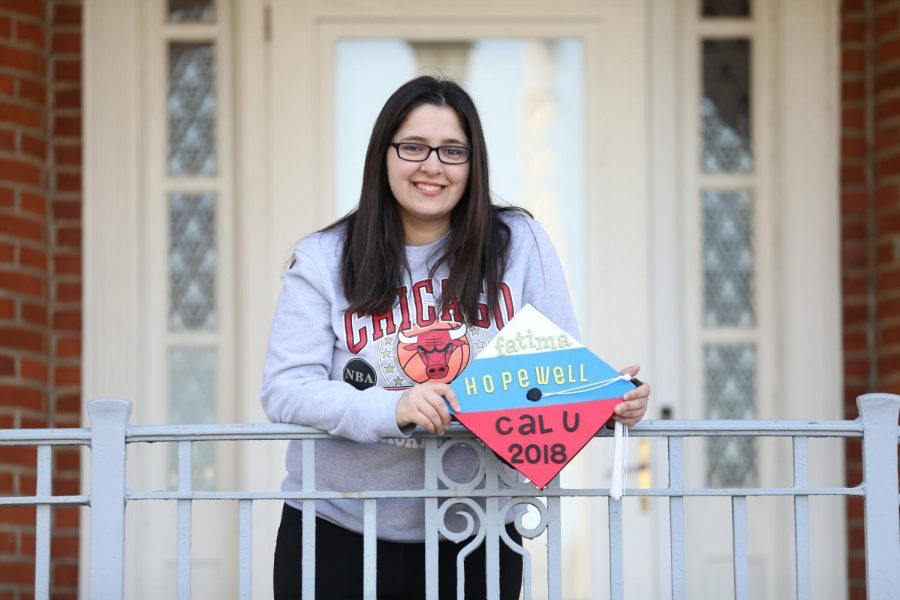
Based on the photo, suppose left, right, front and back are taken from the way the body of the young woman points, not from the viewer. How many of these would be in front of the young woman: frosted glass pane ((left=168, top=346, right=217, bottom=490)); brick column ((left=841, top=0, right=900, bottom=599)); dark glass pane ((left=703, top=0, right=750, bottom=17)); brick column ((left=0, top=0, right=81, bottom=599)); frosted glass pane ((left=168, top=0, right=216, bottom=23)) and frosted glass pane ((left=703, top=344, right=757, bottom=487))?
0

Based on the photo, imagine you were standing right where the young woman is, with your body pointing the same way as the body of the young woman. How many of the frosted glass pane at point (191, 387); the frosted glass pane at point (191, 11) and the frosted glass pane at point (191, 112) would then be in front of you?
0

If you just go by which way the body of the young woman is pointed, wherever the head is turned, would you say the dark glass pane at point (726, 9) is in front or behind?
behind

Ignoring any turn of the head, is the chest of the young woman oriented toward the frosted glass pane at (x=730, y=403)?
no

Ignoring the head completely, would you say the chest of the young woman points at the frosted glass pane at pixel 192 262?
no

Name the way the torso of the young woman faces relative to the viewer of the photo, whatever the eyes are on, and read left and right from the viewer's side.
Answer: facing the viewer

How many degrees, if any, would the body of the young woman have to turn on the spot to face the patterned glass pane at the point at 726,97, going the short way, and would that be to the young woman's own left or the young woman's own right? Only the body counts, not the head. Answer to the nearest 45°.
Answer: approximately 135° to the young woman's own left

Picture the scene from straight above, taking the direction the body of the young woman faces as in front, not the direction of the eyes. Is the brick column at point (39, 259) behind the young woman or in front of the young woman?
behind

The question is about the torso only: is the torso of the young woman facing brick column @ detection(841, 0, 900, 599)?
no

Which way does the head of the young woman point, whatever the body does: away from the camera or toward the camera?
toward the camera
